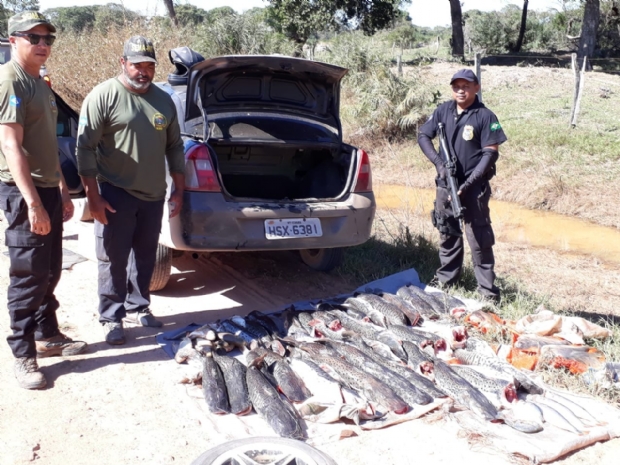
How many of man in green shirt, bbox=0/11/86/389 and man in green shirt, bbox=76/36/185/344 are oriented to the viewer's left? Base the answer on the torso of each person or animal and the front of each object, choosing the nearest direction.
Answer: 0

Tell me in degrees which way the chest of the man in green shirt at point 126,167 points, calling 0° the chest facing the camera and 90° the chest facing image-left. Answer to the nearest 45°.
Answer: approximately 315°

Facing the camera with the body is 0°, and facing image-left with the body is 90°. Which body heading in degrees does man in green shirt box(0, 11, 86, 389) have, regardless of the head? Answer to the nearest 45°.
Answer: approximately 315°

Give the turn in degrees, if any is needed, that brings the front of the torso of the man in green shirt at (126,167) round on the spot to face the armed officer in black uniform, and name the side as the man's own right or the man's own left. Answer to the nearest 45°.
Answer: approximately 45° to the man's own left

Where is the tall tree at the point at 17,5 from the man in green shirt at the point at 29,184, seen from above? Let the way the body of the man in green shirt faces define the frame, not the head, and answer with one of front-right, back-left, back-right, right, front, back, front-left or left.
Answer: back-left

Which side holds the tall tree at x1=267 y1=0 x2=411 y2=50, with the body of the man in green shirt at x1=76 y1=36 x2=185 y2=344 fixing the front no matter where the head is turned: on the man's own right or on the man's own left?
on the man's own left

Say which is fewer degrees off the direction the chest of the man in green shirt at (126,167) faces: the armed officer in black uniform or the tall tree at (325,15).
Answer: the armed officer in black uniform

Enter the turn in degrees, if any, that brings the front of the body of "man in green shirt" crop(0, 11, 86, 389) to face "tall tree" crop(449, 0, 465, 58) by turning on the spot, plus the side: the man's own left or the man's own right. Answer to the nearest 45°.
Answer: approximately 90° to the man's own left

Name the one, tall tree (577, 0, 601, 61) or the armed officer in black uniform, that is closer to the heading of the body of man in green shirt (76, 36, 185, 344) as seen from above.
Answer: the armed officer in black uniform

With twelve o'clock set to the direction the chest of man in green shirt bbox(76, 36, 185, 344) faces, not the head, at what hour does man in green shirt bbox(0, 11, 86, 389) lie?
man in green shirt bbox(0, 11, 86, 389) is roughly at 3 o'clock from man in green shirt bbox(76, 36, 185, 344).
